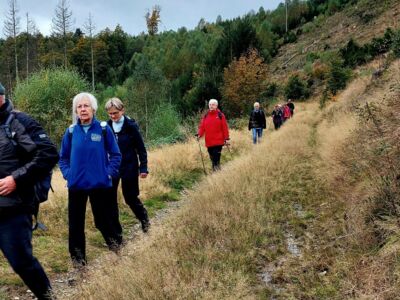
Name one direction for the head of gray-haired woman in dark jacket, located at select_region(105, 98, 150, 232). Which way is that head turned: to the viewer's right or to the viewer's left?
to the viewer's left

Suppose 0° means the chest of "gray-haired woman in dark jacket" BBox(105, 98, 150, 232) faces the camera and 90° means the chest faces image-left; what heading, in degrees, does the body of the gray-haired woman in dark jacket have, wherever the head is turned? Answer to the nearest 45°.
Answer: approximately 45°

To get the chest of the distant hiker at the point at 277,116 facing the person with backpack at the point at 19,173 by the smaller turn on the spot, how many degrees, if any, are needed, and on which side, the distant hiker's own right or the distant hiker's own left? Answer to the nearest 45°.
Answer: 0° — they already face them

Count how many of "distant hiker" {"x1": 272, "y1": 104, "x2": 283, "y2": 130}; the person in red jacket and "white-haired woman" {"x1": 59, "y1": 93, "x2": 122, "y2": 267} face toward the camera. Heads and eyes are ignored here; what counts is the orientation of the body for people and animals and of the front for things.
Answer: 3

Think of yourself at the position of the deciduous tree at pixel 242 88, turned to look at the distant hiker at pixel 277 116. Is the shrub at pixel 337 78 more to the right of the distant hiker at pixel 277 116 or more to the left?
left

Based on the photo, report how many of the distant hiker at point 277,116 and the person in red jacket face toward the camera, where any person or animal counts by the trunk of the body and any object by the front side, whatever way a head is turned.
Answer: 2

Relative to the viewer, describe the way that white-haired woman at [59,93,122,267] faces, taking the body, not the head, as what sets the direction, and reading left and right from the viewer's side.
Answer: facing the viewer

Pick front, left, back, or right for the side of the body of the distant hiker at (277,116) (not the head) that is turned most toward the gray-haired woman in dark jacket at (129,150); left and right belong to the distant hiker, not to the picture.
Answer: front

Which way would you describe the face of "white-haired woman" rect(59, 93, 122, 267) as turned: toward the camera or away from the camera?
toward the camera

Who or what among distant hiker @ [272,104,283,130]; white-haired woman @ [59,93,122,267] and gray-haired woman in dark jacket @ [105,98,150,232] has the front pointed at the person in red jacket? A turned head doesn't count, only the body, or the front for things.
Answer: the distant hiker

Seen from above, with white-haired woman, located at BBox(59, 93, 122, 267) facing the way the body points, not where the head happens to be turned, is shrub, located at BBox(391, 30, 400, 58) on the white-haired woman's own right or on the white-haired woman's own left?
on the white-haired woman's own left

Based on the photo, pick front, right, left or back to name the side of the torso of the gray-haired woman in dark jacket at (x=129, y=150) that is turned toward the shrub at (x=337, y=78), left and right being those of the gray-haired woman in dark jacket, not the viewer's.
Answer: back

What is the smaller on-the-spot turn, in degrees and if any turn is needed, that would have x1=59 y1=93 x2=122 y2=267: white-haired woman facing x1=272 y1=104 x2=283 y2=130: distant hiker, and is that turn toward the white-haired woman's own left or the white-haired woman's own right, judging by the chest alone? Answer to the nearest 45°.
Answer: approximately 135° to the white-haired woman's own left
